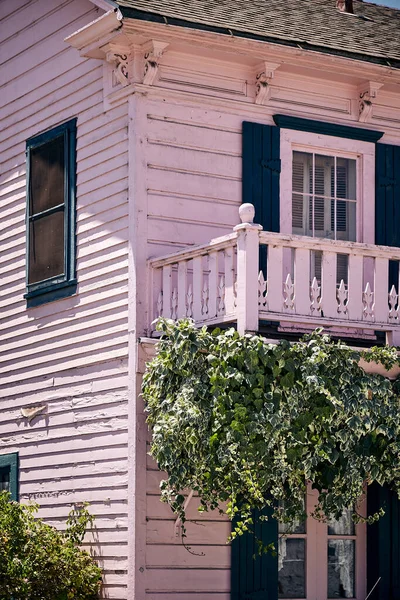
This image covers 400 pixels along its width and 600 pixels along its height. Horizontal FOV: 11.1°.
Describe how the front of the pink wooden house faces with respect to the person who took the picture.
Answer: facing the viewer and to the right of the viewer
